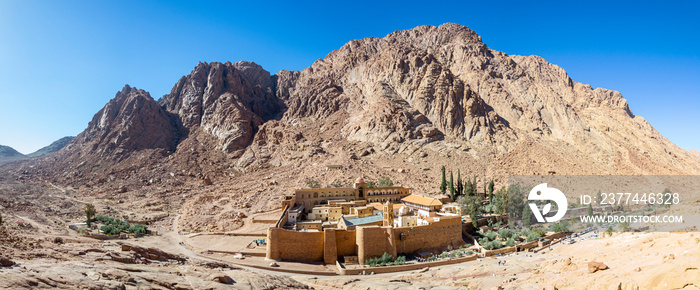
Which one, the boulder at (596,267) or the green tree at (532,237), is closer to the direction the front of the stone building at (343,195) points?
the boulder

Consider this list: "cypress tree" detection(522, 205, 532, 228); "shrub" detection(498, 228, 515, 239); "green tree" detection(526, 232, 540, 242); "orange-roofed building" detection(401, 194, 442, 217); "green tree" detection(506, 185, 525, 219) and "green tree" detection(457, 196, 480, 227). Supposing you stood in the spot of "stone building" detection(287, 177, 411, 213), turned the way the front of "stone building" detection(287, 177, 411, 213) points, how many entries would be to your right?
0

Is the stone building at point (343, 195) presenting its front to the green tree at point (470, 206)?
no

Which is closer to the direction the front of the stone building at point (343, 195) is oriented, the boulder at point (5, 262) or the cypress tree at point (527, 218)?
the boulder

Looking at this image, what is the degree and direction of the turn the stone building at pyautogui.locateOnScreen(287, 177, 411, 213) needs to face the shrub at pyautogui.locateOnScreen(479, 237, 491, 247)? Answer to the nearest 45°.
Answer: approximately 45° to its left

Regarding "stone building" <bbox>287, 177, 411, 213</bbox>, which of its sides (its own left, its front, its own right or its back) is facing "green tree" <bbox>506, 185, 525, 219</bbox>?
left

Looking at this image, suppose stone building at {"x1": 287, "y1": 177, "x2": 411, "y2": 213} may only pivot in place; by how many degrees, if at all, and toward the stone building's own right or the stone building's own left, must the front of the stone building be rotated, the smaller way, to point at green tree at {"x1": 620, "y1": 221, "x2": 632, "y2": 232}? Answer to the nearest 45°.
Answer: approximately 45° to the stone building's own left

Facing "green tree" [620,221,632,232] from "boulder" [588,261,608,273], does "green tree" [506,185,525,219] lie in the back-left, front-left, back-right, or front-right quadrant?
front-left

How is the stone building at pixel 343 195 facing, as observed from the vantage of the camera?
facing the viewer

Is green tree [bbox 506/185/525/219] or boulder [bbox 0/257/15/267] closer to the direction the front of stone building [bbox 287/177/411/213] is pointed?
the boulder

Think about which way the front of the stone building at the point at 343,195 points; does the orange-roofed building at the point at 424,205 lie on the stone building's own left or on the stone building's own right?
on the stone building's own left

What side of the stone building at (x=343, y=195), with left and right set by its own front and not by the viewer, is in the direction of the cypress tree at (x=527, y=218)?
left

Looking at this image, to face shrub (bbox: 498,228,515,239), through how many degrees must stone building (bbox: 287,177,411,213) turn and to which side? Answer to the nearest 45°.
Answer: approximately 45° to its left

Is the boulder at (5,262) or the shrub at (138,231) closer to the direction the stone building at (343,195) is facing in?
the boulder

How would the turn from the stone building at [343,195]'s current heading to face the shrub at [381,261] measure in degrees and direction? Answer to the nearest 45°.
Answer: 0° — it already faces it

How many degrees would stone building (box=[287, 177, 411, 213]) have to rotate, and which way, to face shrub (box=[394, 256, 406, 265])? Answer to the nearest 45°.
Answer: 0° — it already faces it
